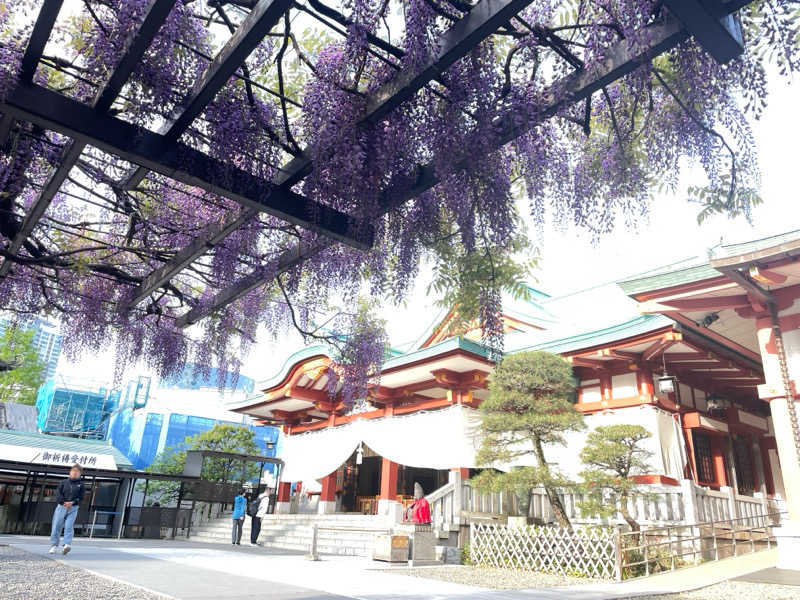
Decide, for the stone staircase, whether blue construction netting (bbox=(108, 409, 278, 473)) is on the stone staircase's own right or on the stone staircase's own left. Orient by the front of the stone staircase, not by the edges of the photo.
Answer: on the stone staircase's own right

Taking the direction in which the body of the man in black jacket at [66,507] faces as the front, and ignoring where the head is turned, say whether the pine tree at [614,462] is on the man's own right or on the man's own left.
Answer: on the man's own left

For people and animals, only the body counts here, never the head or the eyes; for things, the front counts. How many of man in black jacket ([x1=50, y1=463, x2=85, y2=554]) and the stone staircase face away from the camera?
0

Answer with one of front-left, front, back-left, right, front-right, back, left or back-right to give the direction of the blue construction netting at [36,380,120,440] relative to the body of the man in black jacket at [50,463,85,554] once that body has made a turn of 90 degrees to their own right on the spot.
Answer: right

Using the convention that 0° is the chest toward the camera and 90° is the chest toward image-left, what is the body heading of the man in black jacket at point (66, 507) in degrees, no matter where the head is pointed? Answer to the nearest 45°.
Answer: approximately 0°

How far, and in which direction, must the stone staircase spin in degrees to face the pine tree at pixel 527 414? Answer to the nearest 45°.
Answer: approximately 90° to its left

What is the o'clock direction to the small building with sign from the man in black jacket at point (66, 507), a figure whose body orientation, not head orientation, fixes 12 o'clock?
The small building with sign is roughly at 6 o'clock from the man in black jacket.

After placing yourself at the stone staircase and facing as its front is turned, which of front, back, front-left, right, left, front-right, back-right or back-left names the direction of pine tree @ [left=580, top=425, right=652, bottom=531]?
left

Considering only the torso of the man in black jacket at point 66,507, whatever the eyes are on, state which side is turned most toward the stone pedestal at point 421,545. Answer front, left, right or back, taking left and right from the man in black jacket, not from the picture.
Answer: left

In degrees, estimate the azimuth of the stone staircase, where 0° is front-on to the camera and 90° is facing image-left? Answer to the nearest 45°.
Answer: approximately 45°

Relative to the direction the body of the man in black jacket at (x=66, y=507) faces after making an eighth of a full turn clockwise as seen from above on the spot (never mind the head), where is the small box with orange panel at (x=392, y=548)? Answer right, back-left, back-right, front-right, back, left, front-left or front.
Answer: back-left

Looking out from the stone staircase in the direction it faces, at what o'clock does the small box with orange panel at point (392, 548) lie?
The small box with orange panel is roughly at 10 o'clock from the stone staircase.
